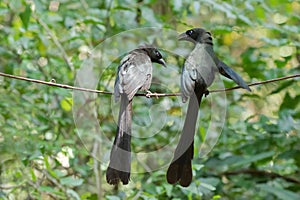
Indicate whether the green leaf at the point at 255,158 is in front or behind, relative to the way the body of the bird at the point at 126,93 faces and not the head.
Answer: in front

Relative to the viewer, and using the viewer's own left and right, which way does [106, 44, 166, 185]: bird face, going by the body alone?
facing away from the viewer and to the right of the viewer
